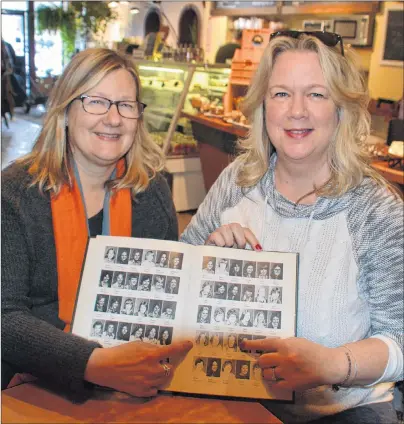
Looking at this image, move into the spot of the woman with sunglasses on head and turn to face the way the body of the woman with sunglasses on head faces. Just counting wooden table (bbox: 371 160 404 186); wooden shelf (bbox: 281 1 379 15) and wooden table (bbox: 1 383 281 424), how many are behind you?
2

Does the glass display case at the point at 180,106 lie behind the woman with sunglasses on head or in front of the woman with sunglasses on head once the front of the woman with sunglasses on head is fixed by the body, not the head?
behind

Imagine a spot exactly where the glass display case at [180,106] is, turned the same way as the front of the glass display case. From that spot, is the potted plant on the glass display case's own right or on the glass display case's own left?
on the glass display case's own right

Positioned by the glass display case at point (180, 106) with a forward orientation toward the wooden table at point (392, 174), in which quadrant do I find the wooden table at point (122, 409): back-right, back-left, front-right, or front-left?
front-right

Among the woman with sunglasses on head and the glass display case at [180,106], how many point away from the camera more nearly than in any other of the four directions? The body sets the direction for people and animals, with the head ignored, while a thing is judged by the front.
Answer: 0

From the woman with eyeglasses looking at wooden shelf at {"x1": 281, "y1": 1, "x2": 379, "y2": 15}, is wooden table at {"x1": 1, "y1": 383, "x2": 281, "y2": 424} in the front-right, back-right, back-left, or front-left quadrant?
back-right

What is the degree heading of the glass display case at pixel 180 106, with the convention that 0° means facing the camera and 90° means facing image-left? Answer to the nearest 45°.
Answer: approximately 45°

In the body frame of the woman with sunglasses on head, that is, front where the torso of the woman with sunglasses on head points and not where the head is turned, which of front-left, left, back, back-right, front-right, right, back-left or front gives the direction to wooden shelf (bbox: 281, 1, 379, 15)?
back

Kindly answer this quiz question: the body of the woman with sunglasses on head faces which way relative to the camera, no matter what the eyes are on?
toward the camera

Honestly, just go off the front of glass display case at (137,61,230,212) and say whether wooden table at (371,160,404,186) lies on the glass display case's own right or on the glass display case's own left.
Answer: on the glass display case's own left

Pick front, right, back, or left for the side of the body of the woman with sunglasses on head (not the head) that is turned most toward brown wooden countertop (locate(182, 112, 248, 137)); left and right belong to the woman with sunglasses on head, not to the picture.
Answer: back

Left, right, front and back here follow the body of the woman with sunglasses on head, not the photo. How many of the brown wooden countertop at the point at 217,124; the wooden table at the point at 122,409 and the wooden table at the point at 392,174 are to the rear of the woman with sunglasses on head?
2
